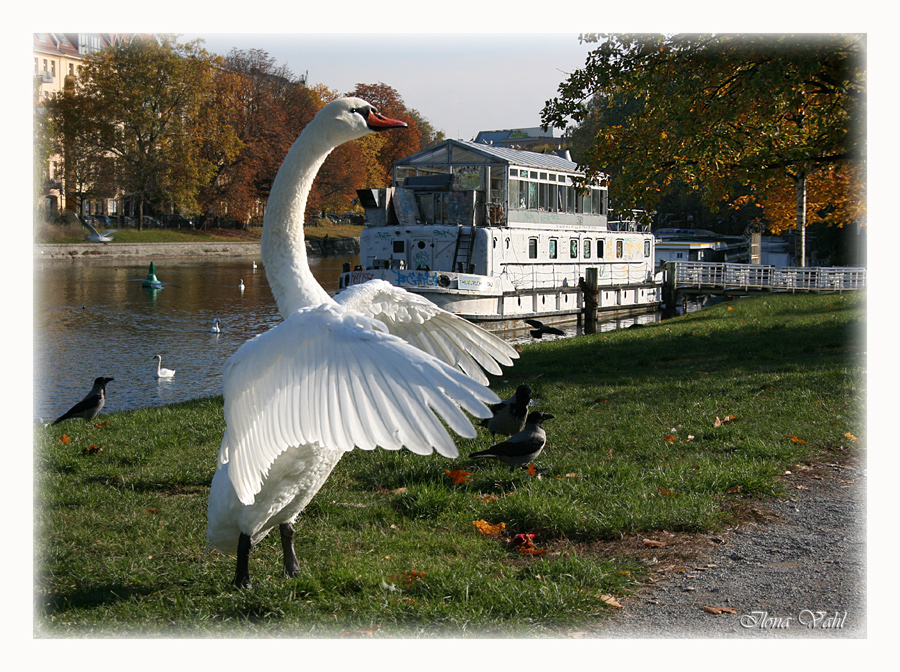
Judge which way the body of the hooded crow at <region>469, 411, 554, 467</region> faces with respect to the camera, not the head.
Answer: to the viewer's right

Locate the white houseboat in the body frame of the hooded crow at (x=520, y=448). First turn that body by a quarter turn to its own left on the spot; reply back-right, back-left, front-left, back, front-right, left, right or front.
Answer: front

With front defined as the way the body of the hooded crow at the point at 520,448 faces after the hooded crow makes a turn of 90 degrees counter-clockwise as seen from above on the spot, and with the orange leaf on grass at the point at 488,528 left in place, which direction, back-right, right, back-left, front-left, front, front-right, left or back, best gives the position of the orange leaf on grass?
back

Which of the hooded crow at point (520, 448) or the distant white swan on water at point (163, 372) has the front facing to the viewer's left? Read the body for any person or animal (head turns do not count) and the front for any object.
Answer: the distant white swan on water

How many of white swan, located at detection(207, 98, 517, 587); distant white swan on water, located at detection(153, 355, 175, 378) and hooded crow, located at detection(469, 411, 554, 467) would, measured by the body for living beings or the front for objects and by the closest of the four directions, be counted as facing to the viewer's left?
1

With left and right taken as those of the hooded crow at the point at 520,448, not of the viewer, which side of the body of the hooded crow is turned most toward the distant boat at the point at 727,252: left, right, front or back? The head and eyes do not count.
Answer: left

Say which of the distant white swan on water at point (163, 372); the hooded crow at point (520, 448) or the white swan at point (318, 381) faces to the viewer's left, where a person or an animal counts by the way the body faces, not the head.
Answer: the distant white swan on water

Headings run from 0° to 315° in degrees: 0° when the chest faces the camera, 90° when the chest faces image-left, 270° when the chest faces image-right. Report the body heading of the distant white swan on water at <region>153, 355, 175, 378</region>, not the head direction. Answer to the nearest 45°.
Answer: approximately 90°

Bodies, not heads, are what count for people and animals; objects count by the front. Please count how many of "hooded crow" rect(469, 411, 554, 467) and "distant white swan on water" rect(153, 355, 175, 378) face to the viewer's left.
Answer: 1

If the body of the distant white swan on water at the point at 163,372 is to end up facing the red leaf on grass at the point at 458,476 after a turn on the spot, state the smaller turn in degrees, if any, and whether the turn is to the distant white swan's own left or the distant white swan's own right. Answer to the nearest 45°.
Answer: approximately 90° to the distant white swan's own left

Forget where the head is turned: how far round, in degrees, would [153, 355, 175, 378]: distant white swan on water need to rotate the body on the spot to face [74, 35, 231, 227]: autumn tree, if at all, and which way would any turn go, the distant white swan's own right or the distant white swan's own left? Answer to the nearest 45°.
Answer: approximately 90° to the distant white swan's own right

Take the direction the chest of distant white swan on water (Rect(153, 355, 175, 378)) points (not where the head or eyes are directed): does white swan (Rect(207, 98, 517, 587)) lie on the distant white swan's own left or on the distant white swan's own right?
on the distant white swan's own left
